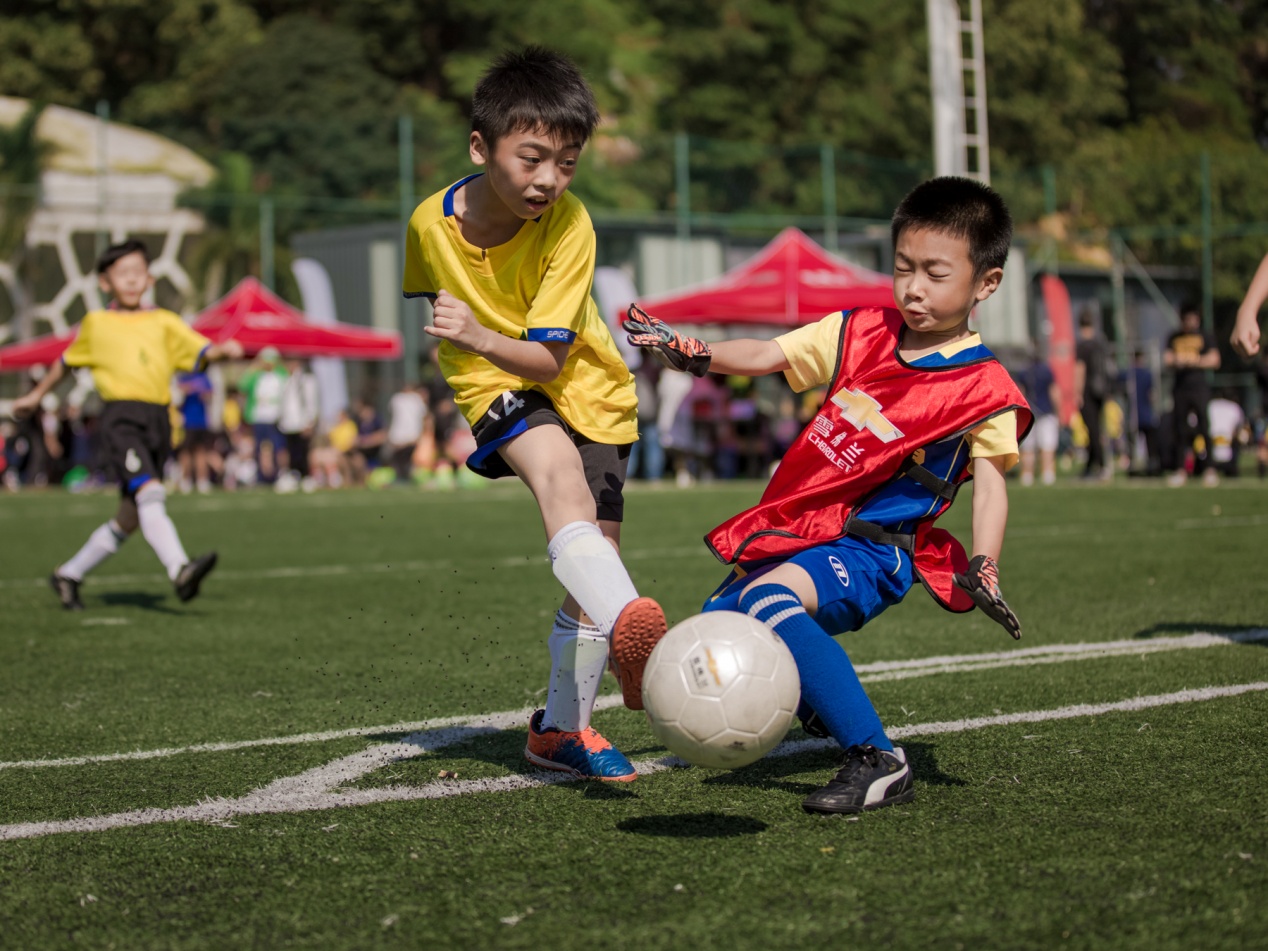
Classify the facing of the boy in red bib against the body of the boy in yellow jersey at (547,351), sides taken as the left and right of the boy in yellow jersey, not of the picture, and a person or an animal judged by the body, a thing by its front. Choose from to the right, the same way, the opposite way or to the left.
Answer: to the right

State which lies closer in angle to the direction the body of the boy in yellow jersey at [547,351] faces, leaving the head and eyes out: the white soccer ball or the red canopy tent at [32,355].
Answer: the white soccer ball

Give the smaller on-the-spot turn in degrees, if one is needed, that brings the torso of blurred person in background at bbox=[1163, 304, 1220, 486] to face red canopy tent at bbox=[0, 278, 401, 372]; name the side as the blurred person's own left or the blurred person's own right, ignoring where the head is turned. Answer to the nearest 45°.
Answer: approximately 90° to the blurred person's own right

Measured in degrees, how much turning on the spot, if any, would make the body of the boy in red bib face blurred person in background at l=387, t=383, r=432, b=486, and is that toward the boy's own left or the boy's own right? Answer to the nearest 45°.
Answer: approximately 135° to the boy's own right

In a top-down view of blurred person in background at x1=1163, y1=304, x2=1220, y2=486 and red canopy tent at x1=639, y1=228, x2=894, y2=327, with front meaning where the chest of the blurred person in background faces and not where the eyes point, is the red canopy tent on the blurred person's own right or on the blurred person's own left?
on the blurred person's own right

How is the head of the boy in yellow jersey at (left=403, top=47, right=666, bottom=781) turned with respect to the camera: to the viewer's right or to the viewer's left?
to the viewer's right

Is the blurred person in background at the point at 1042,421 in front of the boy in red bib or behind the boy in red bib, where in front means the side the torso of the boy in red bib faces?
behind

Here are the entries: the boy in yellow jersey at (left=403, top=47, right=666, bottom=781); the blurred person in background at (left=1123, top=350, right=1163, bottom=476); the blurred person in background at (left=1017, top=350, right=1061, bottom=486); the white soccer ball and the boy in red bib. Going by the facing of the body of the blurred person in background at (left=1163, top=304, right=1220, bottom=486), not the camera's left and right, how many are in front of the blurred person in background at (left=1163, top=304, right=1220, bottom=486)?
3
